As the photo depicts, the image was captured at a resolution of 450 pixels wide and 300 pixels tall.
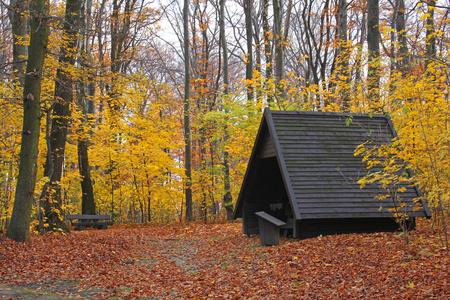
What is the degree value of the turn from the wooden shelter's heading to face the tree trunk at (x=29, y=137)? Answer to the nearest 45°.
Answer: approximately 45° to its right

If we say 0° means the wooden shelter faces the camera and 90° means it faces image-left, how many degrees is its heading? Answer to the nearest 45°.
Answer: approximately 45°

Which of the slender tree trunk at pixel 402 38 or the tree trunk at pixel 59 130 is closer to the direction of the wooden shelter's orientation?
the tree trunk

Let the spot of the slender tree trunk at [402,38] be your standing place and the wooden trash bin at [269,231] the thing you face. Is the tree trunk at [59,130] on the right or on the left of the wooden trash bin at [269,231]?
right

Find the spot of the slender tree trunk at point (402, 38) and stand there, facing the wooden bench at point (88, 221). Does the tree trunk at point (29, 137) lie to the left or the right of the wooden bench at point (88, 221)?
left

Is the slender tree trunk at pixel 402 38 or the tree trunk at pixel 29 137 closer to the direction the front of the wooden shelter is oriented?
the tree trunk

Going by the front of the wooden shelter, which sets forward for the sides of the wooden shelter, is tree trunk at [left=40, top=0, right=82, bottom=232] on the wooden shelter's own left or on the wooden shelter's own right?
on the wooden shelter's own right

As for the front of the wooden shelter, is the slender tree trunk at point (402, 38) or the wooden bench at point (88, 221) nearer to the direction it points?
the wooden bench

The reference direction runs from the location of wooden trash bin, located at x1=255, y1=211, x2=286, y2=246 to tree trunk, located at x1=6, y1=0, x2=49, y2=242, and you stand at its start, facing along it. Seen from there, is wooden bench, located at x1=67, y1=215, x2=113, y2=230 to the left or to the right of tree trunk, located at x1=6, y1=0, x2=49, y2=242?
right
